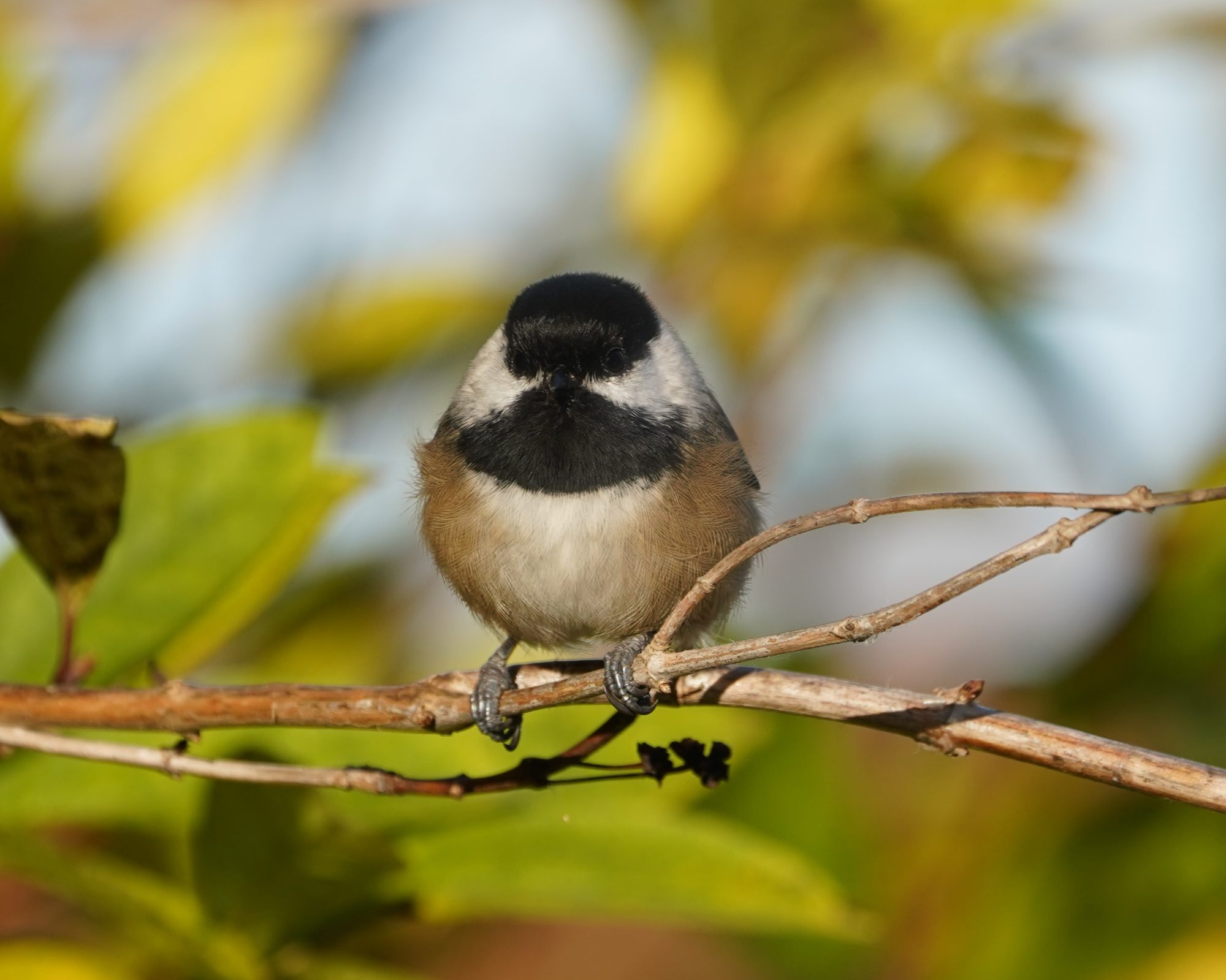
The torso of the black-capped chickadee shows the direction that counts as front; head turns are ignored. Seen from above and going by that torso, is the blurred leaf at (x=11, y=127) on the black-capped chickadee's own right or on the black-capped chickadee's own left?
on the black-capped chickadee's own right

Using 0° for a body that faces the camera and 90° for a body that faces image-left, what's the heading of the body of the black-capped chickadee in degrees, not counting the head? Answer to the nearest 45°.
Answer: approximately 0°
